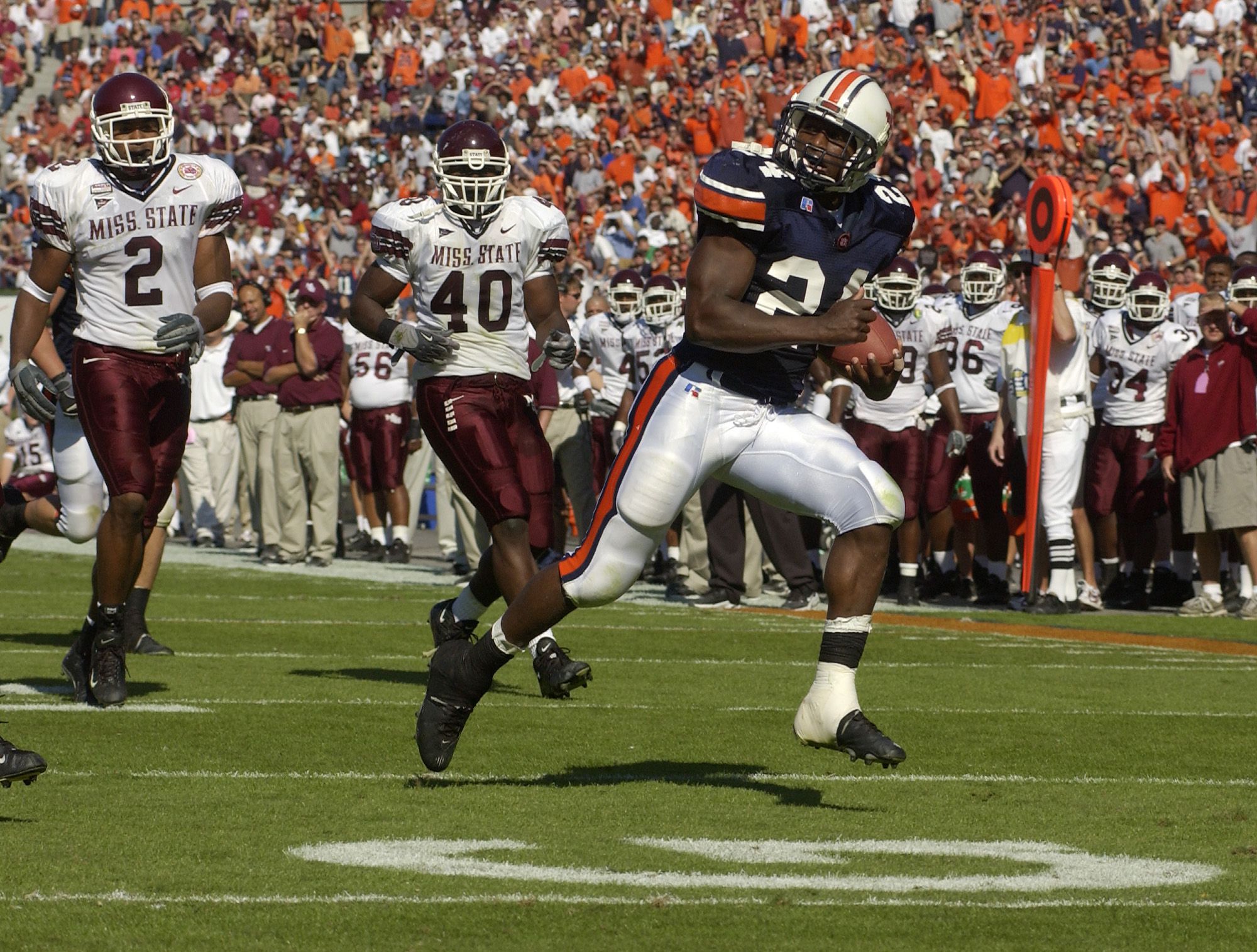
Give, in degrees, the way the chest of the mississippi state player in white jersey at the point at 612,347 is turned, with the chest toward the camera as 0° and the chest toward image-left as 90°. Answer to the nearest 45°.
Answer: approximately 0°

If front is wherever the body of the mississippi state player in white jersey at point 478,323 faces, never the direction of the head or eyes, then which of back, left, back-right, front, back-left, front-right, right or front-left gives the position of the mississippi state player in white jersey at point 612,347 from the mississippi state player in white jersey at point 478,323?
back

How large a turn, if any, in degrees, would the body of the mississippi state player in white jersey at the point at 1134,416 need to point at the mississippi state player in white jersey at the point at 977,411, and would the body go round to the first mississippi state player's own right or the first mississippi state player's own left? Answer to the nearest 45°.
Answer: approximately 90° to the first mississippi state player's own right

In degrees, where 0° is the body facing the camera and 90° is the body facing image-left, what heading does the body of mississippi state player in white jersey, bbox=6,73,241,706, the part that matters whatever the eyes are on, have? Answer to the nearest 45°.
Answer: approximately 0°

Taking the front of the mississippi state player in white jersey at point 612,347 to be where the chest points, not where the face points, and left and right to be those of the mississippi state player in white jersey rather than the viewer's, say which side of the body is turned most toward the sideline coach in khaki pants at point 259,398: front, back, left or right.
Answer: right

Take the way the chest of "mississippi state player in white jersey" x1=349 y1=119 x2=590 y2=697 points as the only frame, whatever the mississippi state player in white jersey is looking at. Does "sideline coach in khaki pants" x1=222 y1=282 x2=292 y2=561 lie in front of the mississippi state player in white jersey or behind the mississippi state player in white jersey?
behind

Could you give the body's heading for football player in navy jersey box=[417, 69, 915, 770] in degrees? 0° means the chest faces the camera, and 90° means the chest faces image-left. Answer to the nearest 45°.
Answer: approximately 315°

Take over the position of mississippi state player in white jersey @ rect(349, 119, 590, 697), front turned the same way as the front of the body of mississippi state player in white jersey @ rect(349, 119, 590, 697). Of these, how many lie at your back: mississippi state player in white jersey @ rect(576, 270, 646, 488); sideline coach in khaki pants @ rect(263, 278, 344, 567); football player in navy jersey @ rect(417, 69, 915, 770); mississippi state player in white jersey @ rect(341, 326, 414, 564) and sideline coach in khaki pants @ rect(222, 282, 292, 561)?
4

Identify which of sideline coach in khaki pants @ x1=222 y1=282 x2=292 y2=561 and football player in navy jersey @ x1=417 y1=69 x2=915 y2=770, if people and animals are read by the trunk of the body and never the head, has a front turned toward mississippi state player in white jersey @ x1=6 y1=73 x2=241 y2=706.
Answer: the sideline coach in khaki pants
